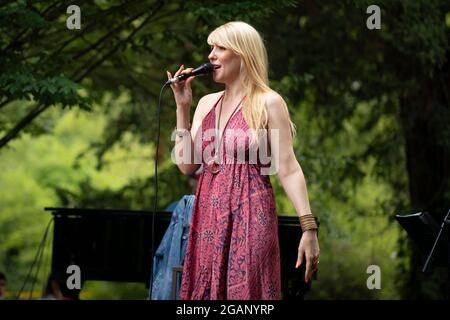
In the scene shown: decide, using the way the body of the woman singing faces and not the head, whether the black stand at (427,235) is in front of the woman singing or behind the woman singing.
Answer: behind

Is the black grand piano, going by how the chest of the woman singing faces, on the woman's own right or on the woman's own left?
on the woman's own right

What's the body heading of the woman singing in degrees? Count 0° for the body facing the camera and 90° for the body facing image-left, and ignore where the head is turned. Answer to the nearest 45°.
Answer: approximately 45°
